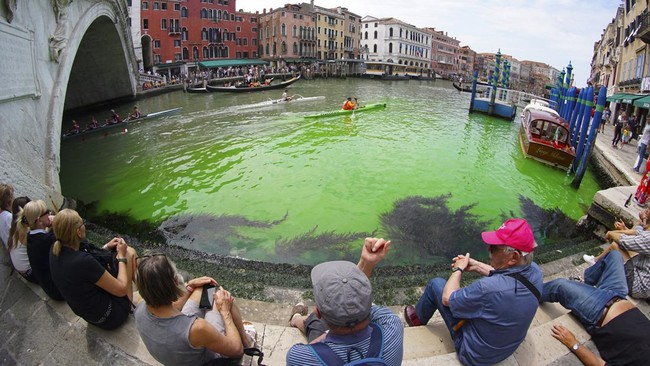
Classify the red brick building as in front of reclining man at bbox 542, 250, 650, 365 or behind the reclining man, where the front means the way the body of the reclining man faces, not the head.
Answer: in front

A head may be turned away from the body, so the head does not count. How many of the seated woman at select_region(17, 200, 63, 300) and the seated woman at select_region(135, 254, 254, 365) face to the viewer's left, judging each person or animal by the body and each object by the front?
0

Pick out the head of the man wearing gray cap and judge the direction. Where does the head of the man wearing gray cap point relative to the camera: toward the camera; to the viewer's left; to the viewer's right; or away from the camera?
away from the camera

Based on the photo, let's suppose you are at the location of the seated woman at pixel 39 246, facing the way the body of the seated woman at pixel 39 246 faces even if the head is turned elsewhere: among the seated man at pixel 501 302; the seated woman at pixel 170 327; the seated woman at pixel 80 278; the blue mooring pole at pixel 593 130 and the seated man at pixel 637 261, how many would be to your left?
0

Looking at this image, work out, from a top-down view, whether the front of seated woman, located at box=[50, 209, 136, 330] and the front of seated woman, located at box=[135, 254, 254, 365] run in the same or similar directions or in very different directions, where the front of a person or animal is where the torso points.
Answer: same or similar directions

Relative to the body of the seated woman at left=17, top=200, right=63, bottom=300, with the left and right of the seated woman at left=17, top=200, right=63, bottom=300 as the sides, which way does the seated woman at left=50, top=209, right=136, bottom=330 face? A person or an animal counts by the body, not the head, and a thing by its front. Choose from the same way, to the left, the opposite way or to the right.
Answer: the same way

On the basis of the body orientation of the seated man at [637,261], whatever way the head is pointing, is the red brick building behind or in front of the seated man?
in front

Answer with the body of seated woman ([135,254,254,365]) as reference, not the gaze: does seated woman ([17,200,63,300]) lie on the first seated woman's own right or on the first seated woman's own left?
on the first seated woman's own left

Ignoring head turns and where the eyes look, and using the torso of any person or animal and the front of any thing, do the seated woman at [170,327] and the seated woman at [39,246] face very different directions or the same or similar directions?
same or similar directions

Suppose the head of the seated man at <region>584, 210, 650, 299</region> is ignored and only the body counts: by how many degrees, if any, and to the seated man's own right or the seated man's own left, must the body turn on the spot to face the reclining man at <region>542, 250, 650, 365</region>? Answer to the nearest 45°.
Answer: approximately 90° to the seated man's own left

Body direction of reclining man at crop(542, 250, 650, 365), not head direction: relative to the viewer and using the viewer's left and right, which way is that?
facing away from the viewer and to the left of the viewer

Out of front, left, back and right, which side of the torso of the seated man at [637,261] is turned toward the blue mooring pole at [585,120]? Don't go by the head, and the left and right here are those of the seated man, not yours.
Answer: right

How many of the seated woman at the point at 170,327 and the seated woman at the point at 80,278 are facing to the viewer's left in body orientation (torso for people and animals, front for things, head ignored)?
0

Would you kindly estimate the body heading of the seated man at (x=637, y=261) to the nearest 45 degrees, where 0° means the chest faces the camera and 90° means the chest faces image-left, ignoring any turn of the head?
approximately 90°

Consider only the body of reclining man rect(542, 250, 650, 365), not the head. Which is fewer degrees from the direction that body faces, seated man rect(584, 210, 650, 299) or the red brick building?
the red brick building

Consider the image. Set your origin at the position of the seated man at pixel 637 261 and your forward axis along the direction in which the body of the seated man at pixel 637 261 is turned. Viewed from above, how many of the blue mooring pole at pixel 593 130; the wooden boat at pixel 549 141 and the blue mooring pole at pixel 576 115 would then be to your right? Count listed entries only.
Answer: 3

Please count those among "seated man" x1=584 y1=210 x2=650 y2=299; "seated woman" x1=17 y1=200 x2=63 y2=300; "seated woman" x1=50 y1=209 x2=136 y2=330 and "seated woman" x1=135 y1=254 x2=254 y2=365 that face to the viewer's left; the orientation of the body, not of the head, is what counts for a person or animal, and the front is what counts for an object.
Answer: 1

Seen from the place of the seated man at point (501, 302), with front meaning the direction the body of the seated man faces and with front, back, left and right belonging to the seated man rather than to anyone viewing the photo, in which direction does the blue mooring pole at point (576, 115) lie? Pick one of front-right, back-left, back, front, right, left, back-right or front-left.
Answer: front-right

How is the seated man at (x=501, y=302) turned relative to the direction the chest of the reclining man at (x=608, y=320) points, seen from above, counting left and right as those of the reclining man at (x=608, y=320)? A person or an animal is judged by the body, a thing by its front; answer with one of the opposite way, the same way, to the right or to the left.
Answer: the same way
